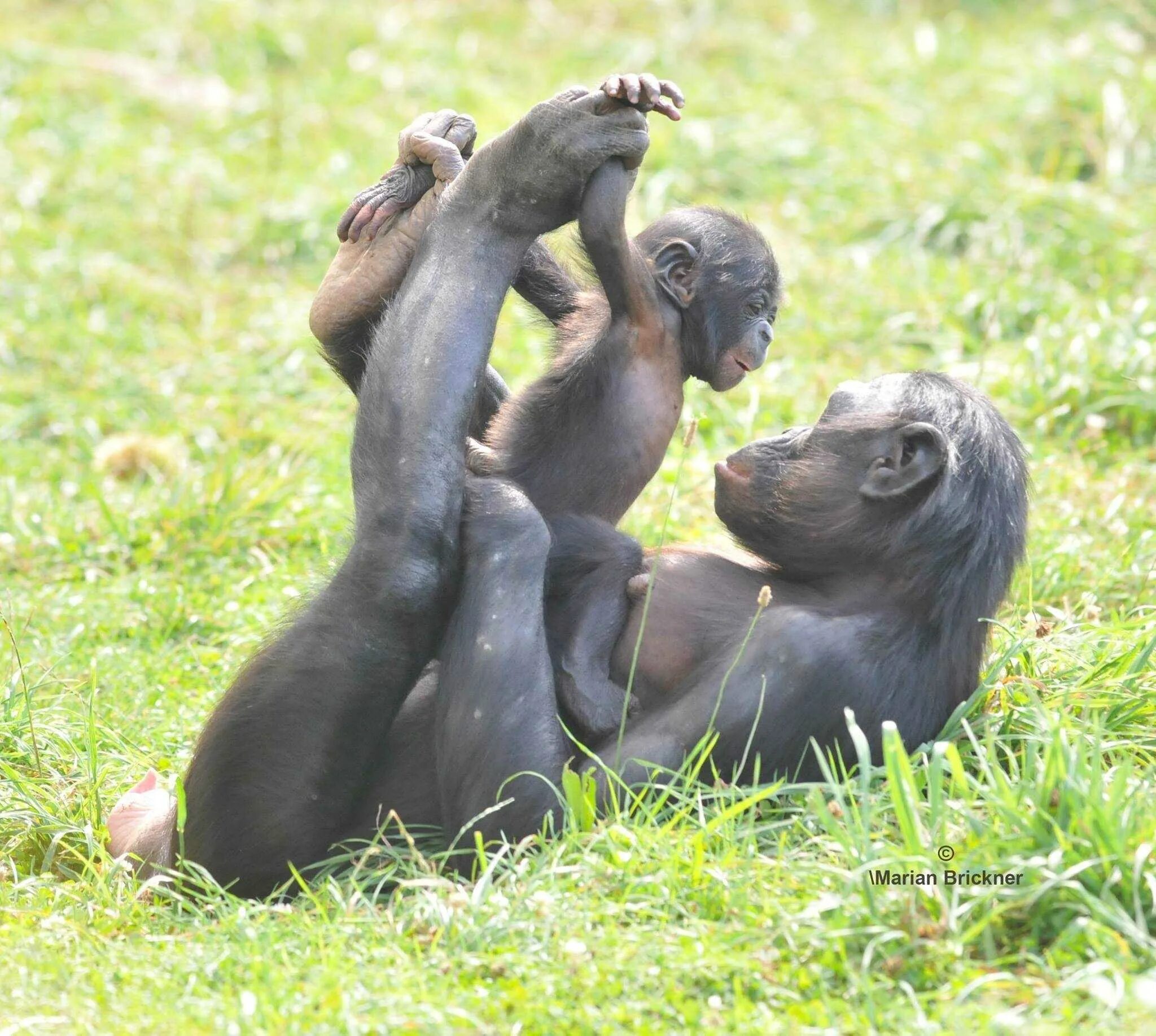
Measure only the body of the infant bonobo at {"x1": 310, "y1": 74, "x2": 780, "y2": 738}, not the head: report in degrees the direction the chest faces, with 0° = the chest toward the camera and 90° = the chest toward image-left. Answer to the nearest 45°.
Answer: approximately 270°
